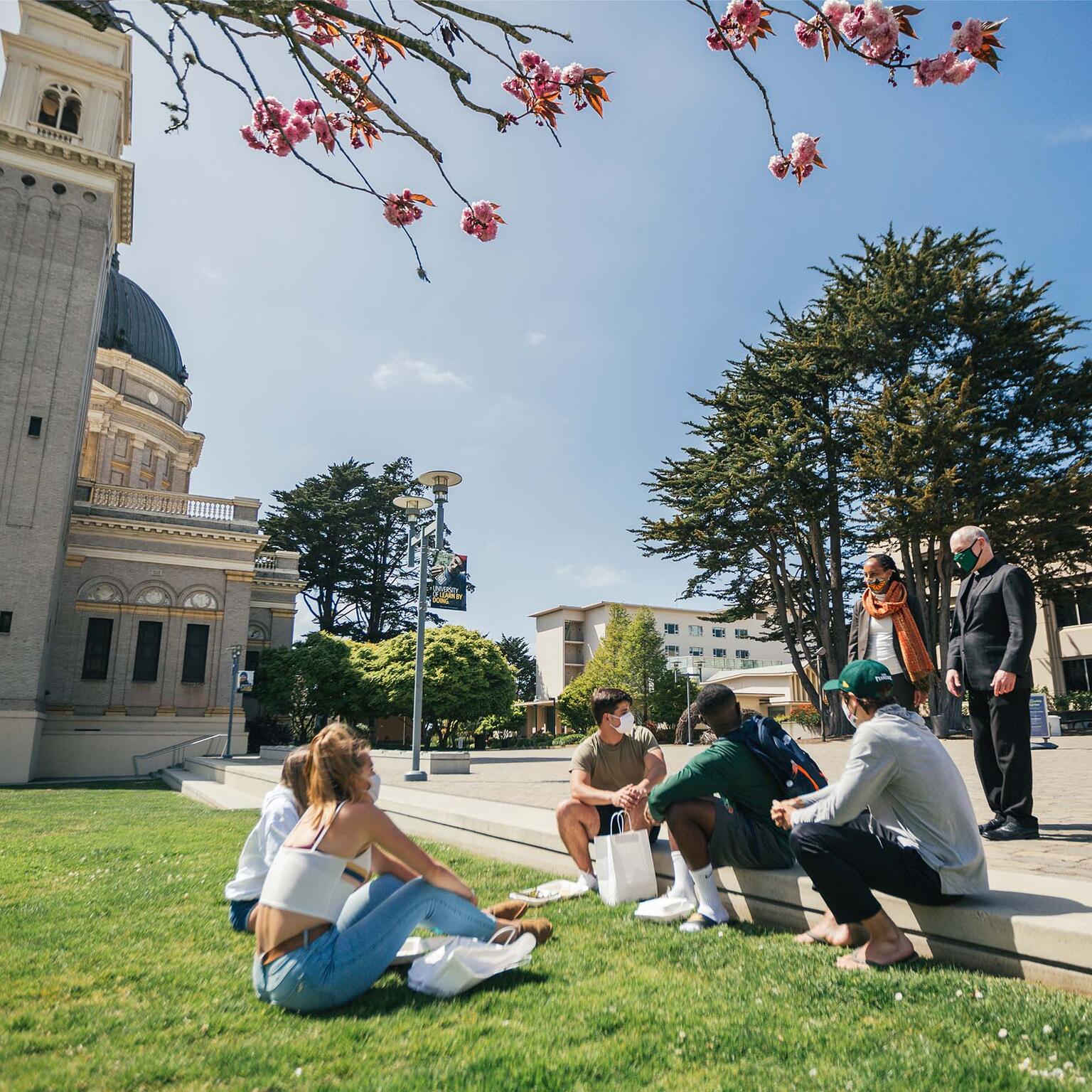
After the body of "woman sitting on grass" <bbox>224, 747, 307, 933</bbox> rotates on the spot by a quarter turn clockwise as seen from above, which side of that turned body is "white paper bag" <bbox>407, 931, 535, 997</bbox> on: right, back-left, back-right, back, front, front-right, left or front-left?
front-left

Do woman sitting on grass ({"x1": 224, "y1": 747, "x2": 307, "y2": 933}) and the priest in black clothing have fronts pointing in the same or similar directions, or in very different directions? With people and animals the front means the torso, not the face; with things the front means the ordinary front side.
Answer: very different directions

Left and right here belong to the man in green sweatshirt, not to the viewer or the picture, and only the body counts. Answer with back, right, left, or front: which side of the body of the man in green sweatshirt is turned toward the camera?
left

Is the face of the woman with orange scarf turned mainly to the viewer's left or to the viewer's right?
to the viewer's left

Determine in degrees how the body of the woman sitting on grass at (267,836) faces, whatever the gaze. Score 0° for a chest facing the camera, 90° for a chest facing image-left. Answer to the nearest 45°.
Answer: approximately 270°

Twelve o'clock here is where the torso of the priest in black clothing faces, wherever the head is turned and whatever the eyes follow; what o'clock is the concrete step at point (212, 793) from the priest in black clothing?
The concrete step is roughly at 2 o'clock from the priest in black clothing.

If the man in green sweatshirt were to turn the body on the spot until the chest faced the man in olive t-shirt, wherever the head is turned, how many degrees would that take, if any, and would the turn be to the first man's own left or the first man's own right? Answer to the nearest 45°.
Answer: approximately 45° to the first man's own right

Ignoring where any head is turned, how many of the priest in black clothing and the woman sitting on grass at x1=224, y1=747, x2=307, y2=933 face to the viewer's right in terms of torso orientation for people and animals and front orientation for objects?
1

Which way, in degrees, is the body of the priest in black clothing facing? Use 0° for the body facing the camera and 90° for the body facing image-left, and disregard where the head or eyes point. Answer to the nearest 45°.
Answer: approximately 45°

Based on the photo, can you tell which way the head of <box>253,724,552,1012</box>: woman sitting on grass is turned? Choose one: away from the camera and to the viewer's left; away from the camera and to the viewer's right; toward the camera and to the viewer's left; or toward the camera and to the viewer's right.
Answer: away from the camera and to the viewer's right

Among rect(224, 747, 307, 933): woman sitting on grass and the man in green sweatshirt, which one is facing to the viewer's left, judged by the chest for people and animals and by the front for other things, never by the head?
the man in green sweatshirt

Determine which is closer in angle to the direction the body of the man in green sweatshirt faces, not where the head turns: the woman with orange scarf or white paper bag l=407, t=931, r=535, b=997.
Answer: the white paper bag

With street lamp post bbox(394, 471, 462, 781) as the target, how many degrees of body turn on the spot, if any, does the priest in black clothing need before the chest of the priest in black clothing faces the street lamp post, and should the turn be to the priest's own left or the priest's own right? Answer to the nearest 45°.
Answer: approximately 90° to the priest's own right

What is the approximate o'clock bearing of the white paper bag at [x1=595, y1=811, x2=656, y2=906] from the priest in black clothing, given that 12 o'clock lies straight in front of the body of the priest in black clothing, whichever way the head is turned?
The white paper bag is roughly at 12 o'clock from the priest in black clothing.
